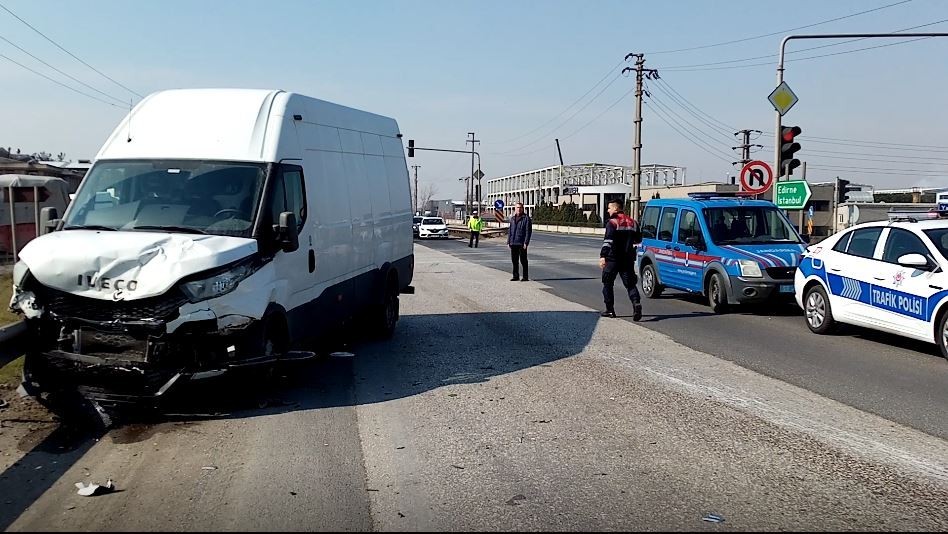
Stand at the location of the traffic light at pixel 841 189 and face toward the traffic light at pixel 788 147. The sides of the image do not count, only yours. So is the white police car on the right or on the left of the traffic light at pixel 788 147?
left

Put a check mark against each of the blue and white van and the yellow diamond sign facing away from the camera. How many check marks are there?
0

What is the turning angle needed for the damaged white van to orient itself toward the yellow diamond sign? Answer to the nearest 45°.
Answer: approximately 180°

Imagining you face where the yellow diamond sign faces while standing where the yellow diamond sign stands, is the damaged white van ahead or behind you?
ahead

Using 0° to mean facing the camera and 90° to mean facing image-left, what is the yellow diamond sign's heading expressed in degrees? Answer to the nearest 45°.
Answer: approximately 0°

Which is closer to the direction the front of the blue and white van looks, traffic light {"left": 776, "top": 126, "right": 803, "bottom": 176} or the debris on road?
the debris on road

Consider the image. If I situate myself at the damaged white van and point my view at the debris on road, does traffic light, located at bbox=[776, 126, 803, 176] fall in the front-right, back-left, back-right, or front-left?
back-left

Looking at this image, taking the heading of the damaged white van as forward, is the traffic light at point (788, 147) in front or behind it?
behind

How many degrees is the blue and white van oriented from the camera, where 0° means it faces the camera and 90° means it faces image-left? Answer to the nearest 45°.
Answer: approximately 315°

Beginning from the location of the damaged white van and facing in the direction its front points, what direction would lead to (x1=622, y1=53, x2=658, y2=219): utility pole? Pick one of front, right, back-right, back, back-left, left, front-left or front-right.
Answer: back

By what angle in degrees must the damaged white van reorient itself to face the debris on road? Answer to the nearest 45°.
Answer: approximately 45° to its left
